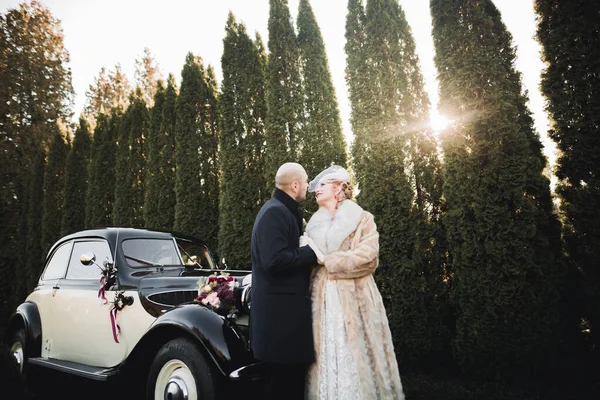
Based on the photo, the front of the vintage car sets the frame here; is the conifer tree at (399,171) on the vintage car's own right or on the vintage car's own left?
on the vintage car's own left

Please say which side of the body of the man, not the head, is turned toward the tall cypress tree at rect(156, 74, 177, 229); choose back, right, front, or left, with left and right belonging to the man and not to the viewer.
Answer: left

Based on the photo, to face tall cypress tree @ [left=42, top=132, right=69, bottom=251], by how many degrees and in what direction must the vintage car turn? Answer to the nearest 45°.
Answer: approximately 135° to its left

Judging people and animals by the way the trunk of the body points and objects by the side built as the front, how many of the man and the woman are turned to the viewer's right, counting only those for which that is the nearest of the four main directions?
1

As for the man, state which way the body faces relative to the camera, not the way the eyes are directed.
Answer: to the viewer's right

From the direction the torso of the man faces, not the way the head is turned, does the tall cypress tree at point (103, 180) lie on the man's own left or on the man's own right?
on the man's own left

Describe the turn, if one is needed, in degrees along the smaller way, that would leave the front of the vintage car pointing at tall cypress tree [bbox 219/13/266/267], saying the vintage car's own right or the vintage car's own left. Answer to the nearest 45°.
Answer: approximately 90° to the vintage car's own left

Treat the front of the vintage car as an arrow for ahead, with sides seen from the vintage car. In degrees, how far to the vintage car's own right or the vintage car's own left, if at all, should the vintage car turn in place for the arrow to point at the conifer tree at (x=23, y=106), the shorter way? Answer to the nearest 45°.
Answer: approximately 135° to the vintage car's own left

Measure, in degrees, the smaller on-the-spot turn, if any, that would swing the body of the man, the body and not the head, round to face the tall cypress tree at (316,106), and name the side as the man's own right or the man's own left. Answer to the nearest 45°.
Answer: approximately 90° to the man's own left

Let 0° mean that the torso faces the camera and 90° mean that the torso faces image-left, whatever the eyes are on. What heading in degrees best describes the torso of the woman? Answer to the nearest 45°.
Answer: approximately 45°

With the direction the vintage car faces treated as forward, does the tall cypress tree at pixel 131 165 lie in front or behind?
behind

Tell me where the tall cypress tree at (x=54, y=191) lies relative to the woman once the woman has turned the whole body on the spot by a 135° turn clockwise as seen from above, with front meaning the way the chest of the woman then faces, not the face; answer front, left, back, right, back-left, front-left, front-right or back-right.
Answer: front-left

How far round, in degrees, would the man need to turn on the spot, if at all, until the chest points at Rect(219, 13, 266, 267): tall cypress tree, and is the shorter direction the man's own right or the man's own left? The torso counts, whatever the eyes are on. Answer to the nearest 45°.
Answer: approximately 90° to the man's own left

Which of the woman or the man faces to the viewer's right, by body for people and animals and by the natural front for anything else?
the man

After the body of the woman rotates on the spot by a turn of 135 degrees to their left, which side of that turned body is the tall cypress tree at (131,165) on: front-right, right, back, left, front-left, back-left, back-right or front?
back-left

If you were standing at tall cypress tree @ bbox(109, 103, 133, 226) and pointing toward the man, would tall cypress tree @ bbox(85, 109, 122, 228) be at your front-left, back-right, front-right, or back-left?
back-right
